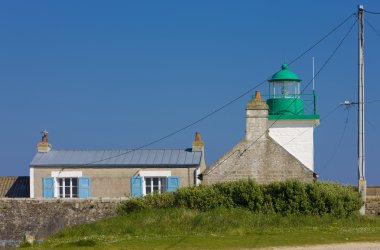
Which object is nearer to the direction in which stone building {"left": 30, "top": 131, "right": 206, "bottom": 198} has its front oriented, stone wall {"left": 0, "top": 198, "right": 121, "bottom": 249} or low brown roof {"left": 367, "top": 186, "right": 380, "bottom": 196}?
the stone wall

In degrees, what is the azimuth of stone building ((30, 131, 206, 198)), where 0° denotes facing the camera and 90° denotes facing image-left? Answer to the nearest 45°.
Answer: approximately 0°

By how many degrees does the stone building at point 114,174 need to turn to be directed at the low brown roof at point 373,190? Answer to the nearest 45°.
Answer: approximately 90° to its left

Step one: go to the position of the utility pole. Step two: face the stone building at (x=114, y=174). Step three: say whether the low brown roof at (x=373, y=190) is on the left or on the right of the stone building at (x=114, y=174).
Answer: right

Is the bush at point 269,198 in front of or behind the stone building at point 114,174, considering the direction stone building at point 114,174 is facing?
in front

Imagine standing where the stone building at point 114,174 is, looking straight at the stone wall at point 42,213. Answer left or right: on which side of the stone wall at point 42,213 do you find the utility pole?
left

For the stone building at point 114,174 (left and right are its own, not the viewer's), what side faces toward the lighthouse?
left

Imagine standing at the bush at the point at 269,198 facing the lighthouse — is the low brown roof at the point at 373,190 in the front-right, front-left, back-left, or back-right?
front-right

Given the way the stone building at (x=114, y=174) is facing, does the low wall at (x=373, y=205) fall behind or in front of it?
in front

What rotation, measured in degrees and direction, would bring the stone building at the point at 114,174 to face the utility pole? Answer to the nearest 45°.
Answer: approximately 45° to its left
